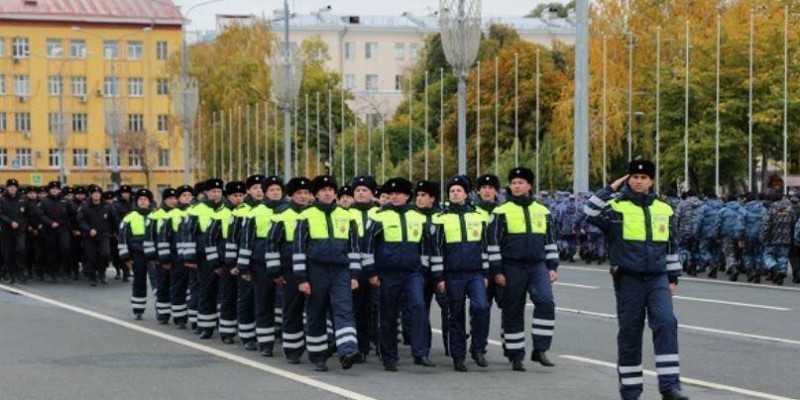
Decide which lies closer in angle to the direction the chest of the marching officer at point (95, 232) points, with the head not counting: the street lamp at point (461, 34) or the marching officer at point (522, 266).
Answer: the marching officer

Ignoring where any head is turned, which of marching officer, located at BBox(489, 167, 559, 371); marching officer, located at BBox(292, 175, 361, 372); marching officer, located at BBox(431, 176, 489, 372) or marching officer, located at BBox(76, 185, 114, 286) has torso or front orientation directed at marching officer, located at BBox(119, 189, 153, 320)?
marching officer, located at BBox(76, 185, 114, 286)

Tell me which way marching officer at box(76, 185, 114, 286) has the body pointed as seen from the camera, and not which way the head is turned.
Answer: toward the camera

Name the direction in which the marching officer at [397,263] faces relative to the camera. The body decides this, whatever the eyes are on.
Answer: toward the camera

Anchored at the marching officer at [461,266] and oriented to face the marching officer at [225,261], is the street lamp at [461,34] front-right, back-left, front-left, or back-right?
front-right

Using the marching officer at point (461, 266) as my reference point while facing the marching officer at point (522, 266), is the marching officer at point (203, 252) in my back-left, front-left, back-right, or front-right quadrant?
back-left

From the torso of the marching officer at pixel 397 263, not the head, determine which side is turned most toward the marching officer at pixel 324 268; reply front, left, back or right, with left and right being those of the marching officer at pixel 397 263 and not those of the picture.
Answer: right
